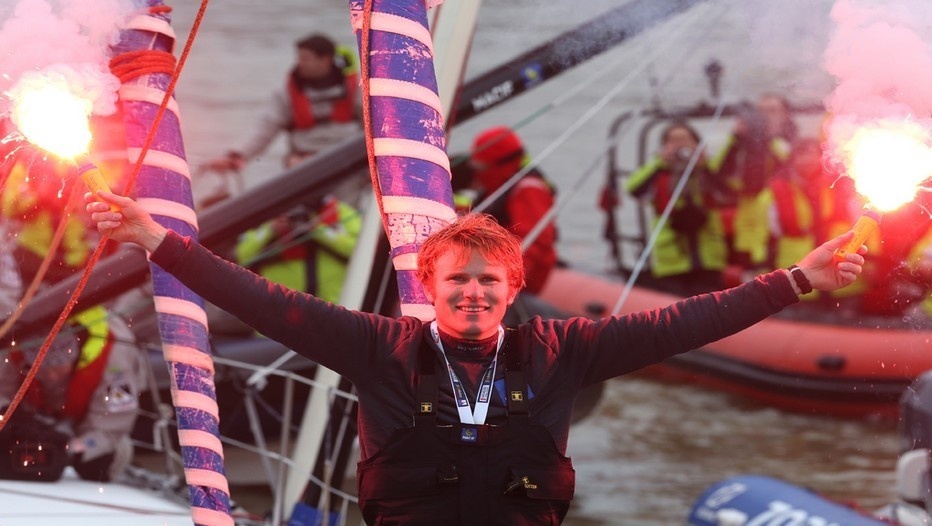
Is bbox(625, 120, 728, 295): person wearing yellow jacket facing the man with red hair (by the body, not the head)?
yes

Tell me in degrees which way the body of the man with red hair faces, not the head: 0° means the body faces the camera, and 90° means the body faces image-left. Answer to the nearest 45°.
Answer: approximately 0°

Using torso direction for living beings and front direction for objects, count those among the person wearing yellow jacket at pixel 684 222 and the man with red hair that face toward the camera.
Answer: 2

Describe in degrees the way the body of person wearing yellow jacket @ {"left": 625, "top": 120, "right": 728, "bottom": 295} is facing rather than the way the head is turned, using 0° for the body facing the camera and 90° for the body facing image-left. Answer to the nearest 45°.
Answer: approximately 0°

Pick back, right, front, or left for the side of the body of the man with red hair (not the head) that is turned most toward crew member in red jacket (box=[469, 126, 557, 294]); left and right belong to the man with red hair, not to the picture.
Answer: back

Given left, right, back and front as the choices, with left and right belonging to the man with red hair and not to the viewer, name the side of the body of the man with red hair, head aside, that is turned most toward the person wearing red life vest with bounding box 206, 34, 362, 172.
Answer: back
